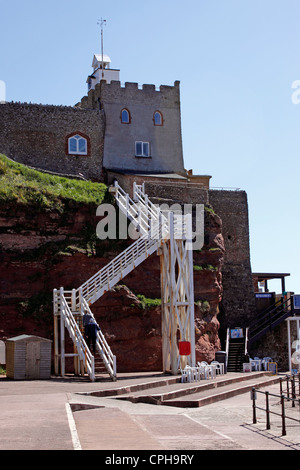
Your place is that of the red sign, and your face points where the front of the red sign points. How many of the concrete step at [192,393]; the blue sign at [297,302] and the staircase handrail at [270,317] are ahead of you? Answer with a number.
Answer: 1

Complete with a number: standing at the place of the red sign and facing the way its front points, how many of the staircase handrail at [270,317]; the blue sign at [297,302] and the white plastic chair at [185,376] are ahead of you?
1

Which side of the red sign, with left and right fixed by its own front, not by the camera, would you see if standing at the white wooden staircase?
right

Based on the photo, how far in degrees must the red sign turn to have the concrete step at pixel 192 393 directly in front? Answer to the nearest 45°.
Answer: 0° — it already faces it

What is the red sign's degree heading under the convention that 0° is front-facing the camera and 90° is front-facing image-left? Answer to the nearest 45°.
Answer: approximately 0°

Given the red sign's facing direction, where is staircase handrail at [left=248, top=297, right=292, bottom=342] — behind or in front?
behind

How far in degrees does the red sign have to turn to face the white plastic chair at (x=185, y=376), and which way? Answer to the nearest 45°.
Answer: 0° — it already faces it

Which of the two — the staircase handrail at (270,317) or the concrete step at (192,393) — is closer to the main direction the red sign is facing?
the concrete step
